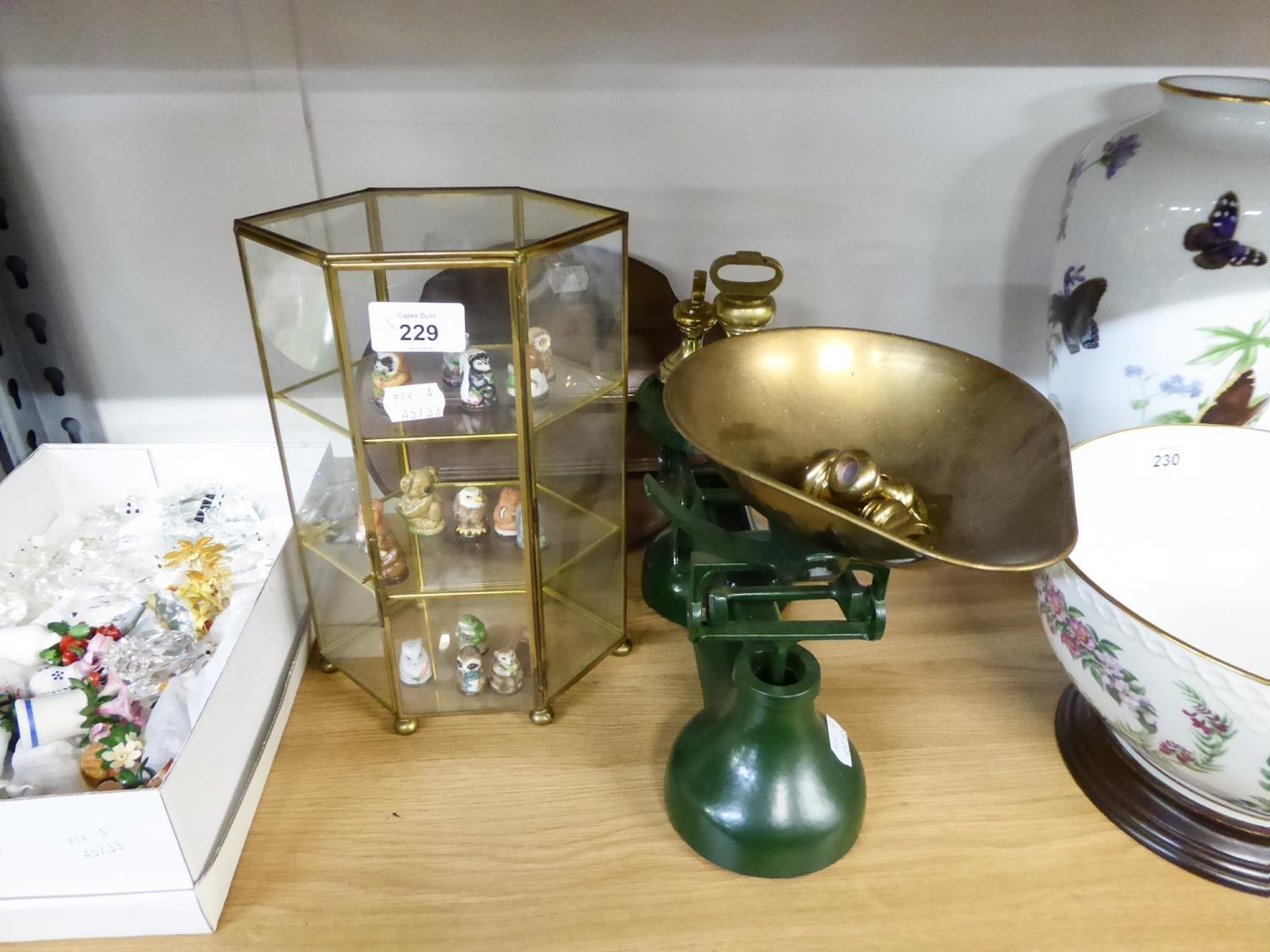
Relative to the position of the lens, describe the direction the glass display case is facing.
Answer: facing the viewer

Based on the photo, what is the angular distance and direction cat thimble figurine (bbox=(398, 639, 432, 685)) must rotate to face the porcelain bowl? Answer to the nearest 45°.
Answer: approximately 90° to its left

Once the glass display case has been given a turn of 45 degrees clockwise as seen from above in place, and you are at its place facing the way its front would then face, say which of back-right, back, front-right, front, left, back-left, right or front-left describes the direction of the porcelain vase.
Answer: back-left
